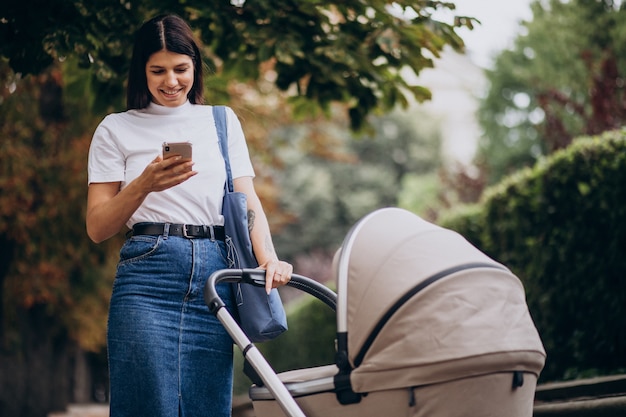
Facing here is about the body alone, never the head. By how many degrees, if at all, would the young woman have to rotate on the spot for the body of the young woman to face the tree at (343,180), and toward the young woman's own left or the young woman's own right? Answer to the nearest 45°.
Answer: approximately 180°

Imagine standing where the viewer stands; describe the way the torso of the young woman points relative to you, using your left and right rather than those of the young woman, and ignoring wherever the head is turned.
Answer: facing the viewer

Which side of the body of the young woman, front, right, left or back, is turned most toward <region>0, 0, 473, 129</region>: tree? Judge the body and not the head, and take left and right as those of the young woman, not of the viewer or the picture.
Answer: back

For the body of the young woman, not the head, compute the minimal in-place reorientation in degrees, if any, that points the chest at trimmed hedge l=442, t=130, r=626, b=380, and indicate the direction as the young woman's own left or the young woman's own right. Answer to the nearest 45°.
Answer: approximately 135° to the young woman's own left

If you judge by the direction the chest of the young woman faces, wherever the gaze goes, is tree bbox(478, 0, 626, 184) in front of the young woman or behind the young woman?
behind

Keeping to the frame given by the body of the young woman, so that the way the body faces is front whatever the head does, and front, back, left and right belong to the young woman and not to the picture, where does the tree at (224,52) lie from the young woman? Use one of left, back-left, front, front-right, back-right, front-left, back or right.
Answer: back

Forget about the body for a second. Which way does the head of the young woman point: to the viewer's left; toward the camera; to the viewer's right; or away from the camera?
toward the camera
